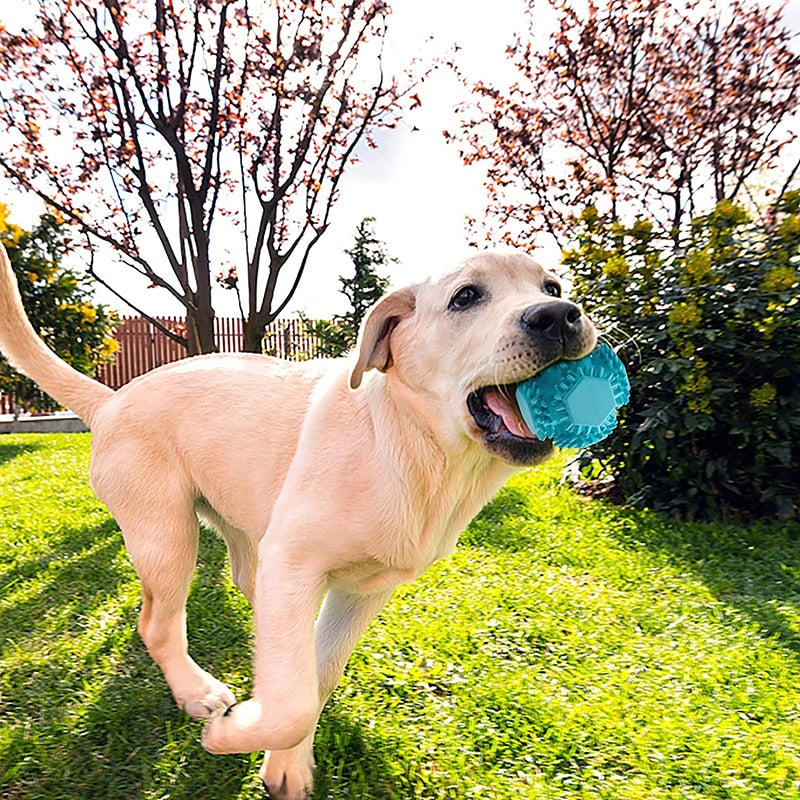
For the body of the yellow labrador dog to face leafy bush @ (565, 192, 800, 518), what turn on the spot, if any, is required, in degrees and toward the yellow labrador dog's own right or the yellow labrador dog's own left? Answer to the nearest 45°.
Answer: approximately 90° to the yellow labrador dog's own left

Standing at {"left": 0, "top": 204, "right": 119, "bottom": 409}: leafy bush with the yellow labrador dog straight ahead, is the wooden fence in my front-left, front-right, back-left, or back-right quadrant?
back-left

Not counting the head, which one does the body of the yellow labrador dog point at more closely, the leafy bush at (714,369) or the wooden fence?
the leafy bush

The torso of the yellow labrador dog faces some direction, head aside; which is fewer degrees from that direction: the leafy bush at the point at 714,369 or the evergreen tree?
the leafy bush

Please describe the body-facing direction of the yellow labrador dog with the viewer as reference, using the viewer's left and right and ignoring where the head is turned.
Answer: facing the viewer and to the right of the viewer

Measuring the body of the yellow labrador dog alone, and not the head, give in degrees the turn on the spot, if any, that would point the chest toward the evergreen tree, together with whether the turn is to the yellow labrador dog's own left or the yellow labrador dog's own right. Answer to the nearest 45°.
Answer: approximately 135° to the yellow labrador dog's own left

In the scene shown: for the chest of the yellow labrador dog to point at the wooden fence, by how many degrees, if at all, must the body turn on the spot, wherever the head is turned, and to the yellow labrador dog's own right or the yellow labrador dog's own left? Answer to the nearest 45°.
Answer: approximately 135° to the yellow labrador dog's own left

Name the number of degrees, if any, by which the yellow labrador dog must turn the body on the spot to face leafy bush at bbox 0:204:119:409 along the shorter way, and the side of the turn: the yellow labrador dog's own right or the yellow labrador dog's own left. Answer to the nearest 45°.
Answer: approximately 135° to the yellow labrador dog's own left
